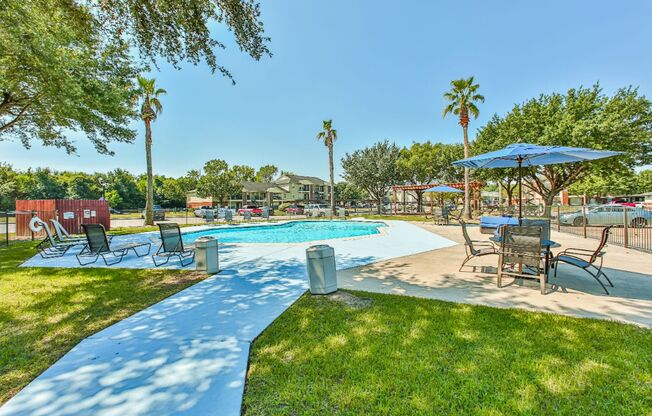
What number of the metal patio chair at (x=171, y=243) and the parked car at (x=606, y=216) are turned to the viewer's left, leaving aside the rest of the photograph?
1

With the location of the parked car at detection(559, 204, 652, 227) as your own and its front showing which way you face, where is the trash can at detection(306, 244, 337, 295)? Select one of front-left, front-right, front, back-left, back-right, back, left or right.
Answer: left

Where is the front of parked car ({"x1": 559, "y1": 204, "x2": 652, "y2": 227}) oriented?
to the viewer's left

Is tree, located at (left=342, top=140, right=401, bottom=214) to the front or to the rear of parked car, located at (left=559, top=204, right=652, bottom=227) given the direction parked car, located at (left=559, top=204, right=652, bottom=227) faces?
to the front
